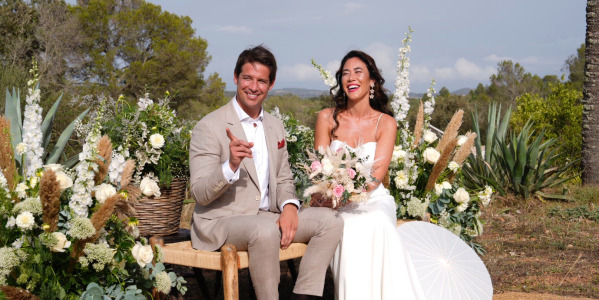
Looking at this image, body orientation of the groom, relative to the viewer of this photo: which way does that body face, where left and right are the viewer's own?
facing the viewer and to the right of the viewer

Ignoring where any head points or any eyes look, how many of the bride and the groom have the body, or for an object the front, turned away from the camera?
0

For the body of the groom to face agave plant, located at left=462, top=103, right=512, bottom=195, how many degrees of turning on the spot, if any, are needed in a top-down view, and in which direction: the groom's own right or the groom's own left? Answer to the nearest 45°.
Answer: approximately 90° to the groom's own left

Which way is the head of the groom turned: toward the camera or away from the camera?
toward the camera

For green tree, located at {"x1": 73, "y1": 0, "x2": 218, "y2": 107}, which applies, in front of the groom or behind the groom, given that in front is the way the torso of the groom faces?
behind

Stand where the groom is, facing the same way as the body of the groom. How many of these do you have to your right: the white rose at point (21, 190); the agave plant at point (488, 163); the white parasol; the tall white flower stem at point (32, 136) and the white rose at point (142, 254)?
3

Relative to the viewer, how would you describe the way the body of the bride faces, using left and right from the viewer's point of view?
facing the viewer and to the left of the viewer

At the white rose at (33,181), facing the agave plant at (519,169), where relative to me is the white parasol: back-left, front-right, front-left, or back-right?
front-right

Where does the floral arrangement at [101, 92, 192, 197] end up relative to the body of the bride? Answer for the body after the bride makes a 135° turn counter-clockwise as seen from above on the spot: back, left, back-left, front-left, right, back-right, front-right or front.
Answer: back

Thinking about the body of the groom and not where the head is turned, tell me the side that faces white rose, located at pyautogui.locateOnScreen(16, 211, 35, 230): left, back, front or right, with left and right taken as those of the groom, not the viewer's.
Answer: right

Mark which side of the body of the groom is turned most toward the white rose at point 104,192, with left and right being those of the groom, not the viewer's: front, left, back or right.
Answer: right

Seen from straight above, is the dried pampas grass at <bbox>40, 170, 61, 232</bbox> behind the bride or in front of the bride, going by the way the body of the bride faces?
in front

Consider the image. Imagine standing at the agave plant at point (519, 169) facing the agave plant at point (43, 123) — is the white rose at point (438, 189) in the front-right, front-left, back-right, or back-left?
front-left

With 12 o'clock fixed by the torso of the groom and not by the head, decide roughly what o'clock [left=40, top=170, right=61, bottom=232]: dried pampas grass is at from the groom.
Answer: The dried pampas grass is roughly at 3 o'clock from the groom.
